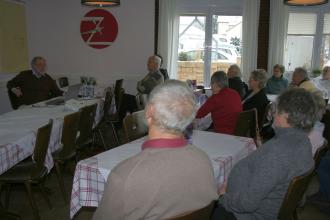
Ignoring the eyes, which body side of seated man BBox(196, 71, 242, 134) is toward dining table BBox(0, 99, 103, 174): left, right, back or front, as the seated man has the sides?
left

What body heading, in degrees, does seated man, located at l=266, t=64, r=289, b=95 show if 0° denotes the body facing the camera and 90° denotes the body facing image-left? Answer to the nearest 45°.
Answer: approximately 45°

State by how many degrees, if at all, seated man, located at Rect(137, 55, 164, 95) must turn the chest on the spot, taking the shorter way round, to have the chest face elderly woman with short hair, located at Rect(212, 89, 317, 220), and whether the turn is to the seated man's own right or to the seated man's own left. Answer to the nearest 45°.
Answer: approximately 45° to the seated man's own left

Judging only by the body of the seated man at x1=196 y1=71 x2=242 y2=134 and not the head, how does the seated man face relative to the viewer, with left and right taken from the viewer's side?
facing away from the viewer and to the left of the viewer

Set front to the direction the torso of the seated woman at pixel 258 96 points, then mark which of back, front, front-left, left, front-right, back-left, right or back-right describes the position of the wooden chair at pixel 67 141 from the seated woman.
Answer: front-left

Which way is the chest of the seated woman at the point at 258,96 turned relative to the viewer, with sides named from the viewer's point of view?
facing to the left of the viewer

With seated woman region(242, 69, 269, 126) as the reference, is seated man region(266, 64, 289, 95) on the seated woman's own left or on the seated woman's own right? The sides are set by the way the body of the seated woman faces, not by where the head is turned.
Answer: on the seated woman's own right

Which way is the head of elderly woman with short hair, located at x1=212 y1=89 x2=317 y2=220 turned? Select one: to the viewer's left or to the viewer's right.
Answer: to the viewer's left

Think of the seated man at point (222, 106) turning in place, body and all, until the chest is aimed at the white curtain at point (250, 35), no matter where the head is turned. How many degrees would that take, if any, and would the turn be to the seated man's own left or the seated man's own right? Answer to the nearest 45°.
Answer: approximately 45° to the seated man's own right

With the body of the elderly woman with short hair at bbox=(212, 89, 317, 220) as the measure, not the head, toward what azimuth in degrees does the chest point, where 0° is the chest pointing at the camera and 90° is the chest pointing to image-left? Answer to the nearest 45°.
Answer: approximately 135°

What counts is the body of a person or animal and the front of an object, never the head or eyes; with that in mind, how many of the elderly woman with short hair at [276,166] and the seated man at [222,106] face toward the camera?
0
